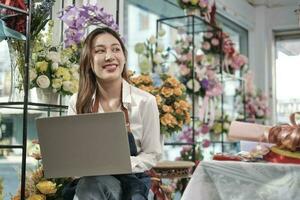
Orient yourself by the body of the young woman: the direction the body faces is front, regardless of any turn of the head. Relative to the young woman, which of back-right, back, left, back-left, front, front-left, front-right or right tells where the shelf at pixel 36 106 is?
back-right

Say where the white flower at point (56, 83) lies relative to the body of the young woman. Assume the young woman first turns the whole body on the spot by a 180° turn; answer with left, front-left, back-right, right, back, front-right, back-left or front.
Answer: front-left

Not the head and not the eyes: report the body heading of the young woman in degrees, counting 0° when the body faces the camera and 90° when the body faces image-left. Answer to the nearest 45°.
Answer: approximately 0°
